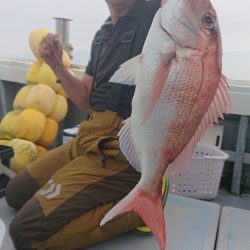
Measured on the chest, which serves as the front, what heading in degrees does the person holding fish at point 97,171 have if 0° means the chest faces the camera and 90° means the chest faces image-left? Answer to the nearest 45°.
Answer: approximately 45°
